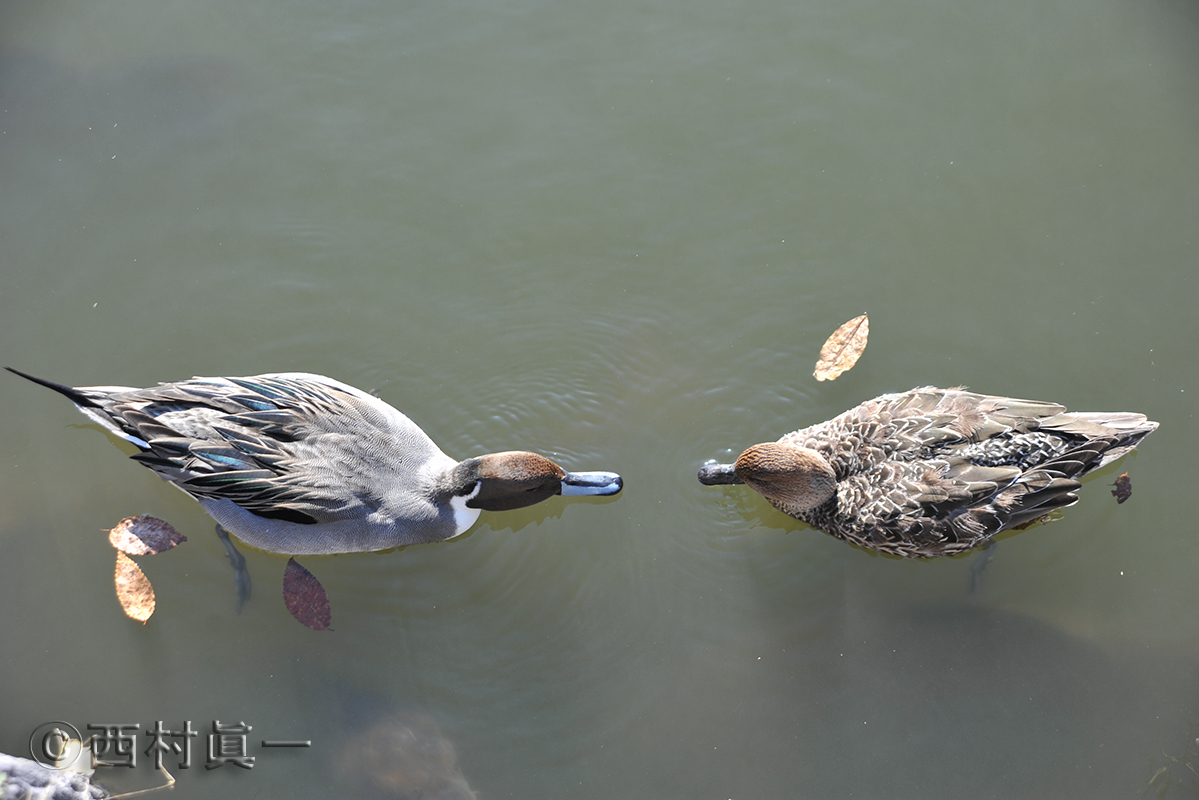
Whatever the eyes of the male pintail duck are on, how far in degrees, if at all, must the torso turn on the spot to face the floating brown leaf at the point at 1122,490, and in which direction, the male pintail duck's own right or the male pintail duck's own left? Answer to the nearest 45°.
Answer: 0° — it already faces it

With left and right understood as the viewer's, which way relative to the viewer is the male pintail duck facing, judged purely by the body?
facing to the right of the viewer

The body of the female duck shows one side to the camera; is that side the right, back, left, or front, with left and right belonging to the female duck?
left

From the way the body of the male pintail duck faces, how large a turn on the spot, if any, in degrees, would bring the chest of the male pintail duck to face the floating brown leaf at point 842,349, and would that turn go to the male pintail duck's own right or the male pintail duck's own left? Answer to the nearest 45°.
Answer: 0° — it already faces it

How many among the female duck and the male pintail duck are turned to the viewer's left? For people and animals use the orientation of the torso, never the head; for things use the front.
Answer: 1
